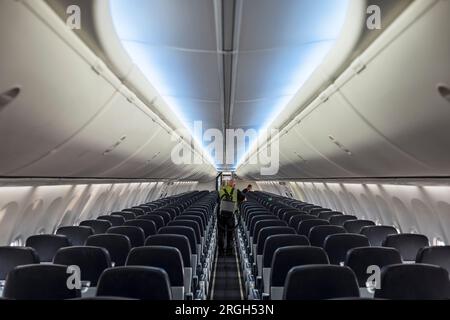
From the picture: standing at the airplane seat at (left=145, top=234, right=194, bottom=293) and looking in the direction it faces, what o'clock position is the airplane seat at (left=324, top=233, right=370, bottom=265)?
the airplane seat at (left=324, top=233, right=370, bottom=265) is roughly at 3 o'clock from the airplane seat at (left=145, top=234, right=194, bottom=293).

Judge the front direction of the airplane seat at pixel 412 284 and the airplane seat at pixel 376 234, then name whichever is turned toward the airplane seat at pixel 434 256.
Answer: the airplane seat at pixel 412 284

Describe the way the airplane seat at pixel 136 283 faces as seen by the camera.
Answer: facing away from the viewer

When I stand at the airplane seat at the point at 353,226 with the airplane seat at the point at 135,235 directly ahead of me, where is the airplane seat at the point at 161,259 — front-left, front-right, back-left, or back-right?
front-left

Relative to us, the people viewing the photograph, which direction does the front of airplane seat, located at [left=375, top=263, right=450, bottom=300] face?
facing away from the viewer

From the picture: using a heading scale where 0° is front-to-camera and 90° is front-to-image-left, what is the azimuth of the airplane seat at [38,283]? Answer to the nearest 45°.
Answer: approximately 180°

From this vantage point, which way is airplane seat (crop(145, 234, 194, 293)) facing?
away from the camera

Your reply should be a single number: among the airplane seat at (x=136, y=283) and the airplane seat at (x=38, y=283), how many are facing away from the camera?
2

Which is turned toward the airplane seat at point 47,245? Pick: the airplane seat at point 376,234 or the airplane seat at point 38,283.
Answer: the airplane seat at point 38,283

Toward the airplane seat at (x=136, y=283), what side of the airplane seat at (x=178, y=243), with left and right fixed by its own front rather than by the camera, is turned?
back

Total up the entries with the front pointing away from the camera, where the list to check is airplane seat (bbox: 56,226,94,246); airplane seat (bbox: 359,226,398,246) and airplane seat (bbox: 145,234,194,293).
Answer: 3

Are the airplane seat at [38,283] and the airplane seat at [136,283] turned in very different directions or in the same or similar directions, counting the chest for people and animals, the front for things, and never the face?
same or similar directions

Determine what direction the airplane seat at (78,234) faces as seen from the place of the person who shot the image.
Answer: facing away from the viewer

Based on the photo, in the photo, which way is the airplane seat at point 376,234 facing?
away from the camera

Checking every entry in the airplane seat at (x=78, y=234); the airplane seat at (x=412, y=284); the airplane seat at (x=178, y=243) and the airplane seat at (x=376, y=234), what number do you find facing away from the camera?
4

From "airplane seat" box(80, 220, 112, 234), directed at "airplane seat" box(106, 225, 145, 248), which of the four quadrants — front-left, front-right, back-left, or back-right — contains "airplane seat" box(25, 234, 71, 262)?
front-right

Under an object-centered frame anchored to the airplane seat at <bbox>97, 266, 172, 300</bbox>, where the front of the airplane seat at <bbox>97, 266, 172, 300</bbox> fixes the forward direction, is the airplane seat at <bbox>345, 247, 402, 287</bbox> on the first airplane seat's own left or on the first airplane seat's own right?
on the first airplane seat's own right
